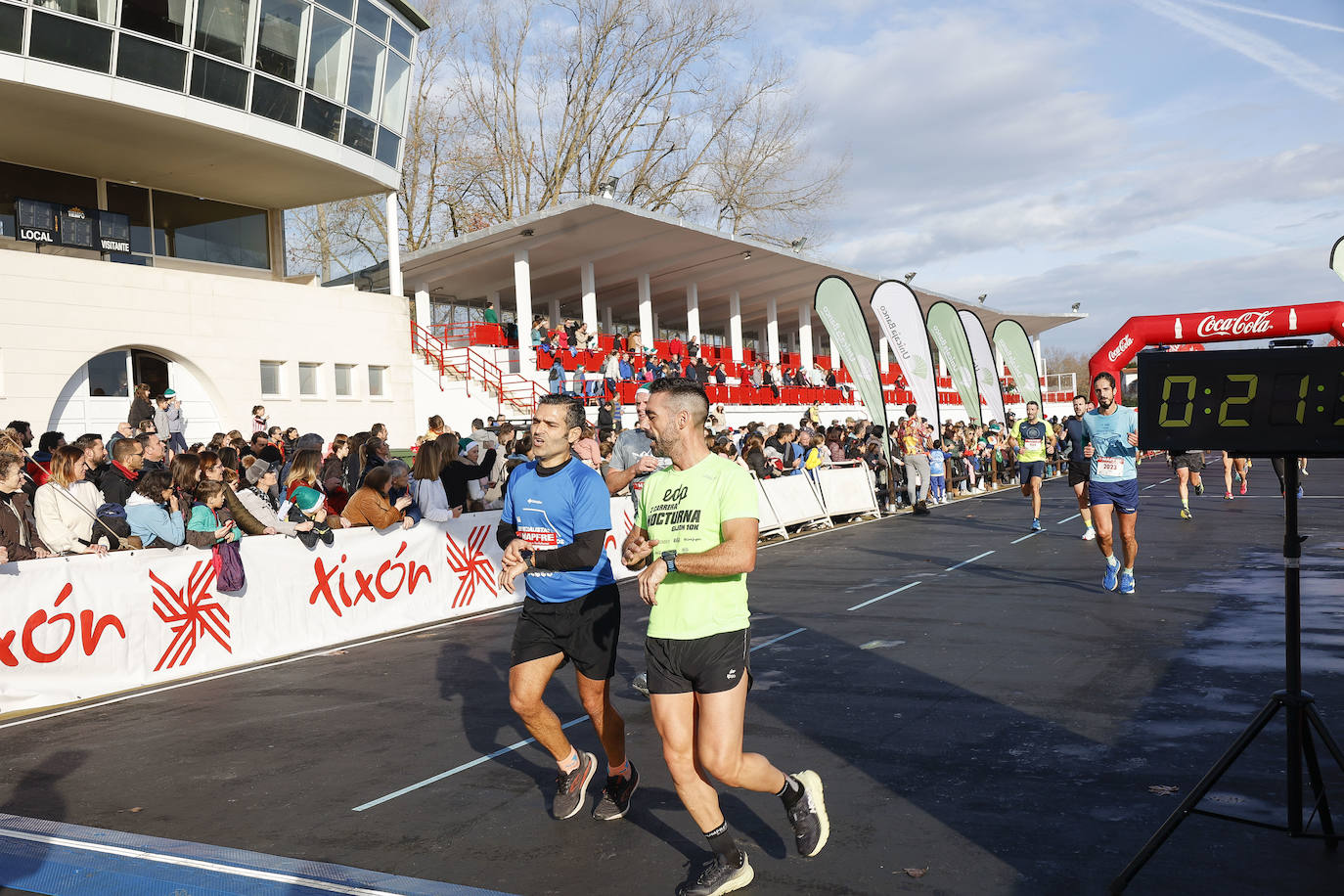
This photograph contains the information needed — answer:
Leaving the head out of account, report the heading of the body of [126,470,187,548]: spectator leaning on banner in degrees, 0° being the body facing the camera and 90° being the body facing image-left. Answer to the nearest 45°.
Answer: approximately 270°

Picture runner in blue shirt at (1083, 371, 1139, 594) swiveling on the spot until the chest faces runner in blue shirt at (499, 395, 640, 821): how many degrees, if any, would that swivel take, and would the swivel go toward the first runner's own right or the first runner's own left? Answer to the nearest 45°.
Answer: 0° — they already face them

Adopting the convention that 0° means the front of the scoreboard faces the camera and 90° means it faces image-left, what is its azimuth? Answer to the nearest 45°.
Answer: approximately 315°

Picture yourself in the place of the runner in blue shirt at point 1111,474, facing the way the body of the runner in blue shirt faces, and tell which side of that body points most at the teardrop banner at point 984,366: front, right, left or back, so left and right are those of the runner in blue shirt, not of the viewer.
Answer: back

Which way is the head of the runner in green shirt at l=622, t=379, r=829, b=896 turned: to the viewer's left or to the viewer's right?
to the viewer's left

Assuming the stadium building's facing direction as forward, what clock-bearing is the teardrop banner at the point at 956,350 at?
The teardrop banner is roughly at 10 o'clock from the stadium building.
